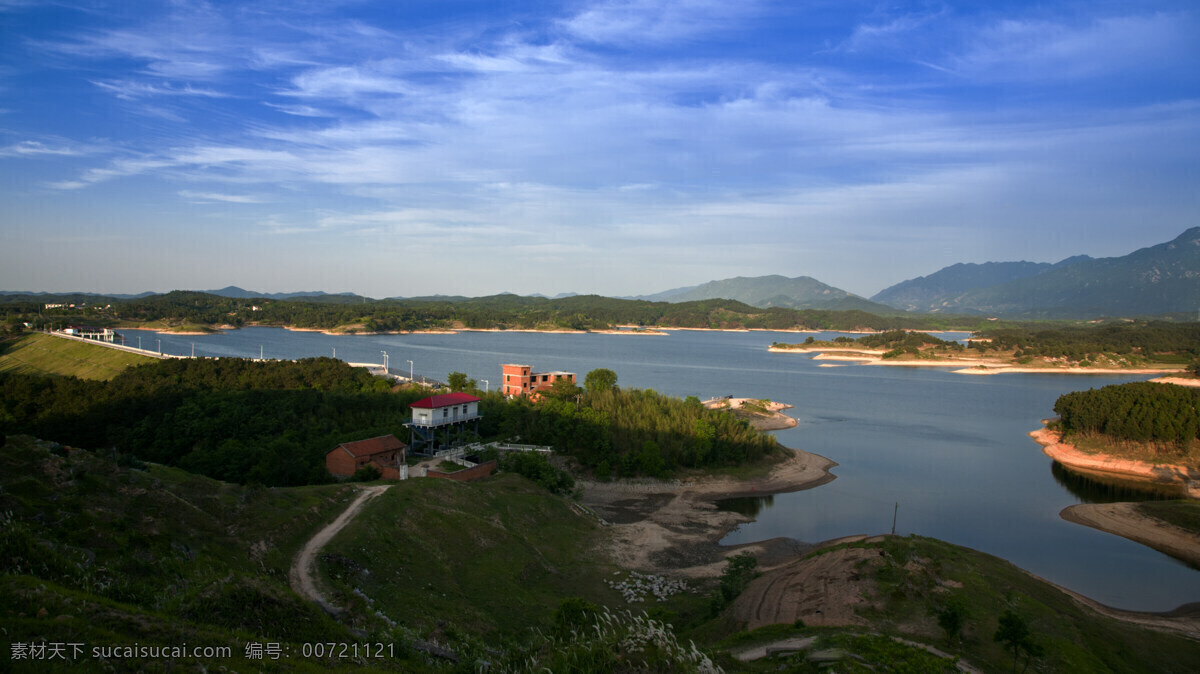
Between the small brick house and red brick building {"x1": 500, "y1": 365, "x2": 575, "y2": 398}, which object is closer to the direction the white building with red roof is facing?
the small brick house

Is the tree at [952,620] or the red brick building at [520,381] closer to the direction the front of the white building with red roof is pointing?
the tree

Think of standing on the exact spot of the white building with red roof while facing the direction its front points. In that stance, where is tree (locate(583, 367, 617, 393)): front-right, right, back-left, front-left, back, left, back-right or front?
left

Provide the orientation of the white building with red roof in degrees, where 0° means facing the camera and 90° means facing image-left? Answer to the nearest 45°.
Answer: approximately 315°

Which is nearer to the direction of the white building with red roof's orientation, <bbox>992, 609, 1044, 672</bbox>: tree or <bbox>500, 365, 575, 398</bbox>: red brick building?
the tree

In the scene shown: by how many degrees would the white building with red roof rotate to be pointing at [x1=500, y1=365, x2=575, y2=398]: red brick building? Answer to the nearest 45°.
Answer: approximately 135° to its left

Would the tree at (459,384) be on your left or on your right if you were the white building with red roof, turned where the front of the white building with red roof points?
on your left

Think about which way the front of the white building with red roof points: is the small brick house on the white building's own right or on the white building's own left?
on the white building's own right

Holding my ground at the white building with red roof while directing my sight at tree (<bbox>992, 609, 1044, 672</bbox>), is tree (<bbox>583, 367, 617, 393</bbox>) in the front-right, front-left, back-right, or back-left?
back-left

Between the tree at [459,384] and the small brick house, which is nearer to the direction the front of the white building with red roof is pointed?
the small brick house

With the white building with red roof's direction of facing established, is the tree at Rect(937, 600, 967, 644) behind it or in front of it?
in front
